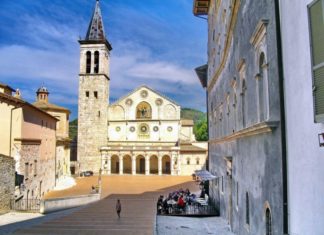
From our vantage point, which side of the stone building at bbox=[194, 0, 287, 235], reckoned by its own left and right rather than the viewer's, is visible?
left

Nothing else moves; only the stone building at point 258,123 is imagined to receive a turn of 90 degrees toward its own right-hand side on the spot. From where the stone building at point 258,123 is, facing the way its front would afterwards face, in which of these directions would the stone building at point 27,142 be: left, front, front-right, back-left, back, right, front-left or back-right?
front-left
